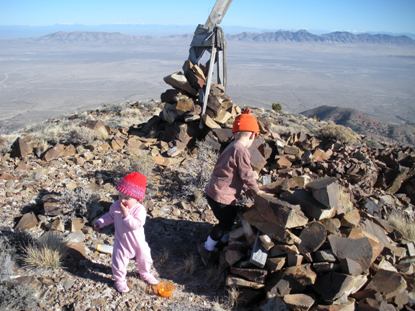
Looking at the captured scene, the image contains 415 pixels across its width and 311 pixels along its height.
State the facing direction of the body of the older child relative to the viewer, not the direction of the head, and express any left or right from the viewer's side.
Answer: facing away from the viewer and to the right of the viewer

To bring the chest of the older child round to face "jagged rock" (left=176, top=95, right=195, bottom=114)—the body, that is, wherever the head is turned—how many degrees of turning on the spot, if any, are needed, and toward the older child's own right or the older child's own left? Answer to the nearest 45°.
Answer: approximately 45° to the older child's own left

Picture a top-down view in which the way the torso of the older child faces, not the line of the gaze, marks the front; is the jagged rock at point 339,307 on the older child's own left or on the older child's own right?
on the older child's own right

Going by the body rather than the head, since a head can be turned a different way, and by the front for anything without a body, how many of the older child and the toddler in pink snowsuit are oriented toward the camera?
1

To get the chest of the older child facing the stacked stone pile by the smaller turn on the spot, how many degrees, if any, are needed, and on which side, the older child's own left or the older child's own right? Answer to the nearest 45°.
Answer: approximately 45° to the older child's own left

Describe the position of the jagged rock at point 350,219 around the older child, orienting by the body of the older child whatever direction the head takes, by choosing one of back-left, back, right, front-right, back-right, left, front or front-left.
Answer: front-right

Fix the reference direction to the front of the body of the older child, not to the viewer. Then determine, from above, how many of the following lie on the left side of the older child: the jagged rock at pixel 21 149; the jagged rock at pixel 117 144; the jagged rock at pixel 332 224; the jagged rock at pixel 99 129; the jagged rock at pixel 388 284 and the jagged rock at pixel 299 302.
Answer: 3

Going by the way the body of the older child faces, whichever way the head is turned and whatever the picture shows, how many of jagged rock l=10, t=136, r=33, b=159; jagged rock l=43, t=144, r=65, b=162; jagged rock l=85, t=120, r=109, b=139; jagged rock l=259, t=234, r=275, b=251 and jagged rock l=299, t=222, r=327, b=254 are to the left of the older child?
3

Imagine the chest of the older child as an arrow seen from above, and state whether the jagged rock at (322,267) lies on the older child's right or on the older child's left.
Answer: on the older child's right

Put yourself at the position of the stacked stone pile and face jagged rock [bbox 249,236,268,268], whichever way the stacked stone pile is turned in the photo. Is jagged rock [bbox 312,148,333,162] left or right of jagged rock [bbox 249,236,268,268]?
left

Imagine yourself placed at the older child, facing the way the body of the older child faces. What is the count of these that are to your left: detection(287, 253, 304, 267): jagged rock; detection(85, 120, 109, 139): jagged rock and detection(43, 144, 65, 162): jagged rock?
2

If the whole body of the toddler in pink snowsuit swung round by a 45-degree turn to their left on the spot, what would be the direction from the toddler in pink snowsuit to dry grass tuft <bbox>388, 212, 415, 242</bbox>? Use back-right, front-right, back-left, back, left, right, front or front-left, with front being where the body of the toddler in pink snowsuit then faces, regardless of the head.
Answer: front-left
